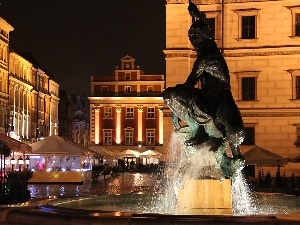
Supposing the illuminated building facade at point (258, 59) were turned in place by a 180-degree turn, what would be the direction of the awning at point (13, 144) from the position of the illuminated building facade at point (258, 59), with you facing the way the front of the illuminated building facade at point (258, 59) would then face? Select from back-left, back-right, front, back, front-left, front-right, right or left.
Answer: back-left

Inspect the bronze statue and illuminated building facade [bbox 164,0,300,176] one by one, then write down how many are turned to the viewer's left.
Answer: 1

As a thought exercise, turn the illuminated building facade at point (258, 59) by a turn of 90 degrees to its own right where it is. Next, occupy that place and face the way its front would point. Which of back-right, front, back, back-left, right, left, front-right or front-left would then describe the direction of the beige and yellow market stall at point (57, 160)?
front

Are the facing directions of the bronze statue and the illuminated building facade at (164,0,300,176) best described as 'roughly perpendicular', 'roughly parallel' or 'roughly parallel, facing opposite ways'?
roughly perpendicular

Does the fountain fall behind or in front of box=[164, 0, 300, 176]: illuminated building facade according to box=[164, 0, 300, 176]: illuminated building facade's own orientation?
in front

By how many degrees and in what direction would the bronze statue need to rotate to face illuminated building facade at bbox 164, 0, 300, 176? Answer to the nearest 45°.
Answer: approximately 90° to its right

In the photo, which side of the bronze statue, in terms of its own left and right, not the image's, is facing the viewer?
left

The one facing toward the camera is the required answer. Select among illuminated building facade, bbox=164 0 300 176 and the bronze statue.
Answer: the illuminated building facade

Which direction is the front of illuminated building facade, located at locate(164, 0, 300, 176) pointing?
toward the camera

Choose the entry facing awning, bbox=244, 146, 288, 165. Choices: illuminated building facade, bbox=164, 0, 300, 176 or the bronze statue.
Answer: the illuminated building facade

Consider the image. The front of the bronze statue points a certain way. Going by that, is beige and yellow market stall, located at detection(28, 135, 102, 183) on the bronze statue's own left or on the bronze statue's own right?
on the bronze statue's own right
